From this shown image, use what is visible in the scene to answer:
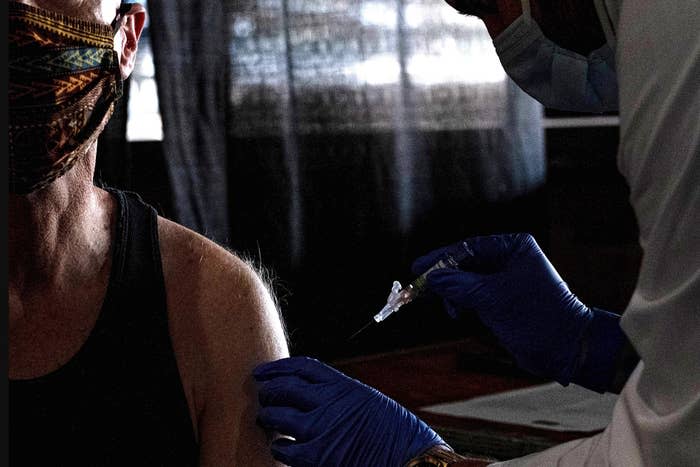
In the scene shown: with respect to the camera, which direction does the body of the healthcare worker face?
to the viewer's left

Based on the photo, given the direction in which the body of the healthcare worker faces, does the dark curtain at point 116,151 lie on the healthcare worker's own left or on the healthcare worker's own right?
on the healthcare worker's own right
